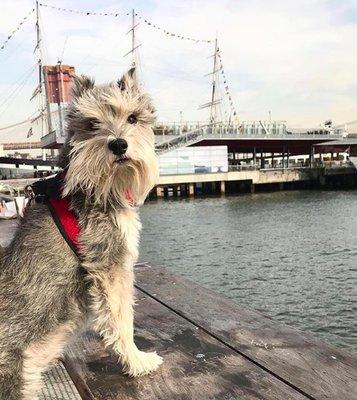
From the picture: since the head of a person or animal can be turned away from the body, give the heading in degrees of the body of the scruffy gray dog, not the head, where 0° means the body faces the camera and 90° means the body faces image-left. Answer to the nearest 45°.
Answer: approximately 270°
